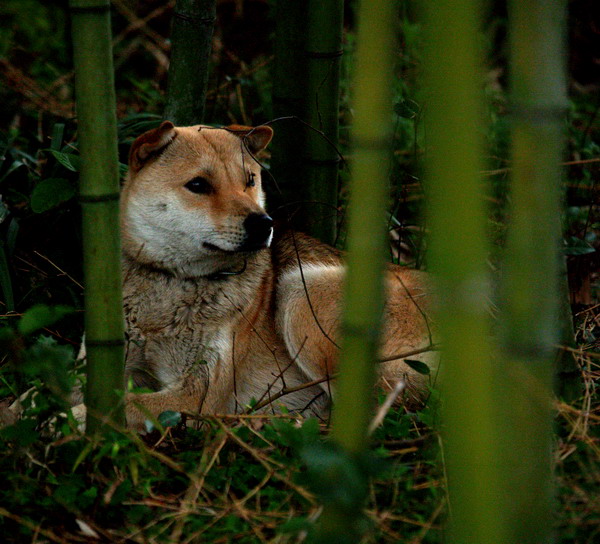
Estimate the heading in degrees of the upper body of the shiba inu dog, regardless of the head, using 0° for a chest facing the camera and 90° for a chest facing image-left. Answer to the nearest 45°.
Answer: approximately 45°

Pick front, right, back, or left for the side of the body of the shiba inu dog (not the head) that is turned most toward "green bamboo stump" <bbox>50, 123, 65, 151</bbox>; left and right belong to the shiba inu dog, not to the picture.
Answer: right

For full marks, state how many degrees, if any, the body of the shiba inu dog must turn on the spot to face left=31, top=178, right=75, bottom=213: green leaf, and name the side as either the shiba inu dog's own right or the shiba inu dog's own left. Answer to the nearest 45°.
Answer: approximately 45° to the shiba inu dog's own right

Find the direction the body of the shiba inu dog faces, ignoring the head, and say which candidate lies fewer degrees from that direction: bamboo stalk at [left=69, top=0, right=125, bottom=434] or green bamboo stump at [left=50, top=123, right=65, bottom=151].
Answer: the bamboo stalk
